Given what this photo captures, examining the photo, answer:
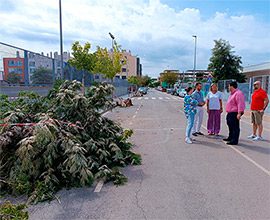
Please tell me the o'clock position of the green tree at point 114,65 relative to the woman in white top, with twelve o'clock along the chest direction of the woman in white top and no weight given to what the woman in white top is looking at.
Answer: The green tree is roughly at 5 o'clock from the woman in white top.

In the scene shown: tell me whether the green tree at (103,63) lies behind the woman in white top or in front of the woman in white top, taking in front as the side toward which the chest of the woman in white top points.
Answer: behind

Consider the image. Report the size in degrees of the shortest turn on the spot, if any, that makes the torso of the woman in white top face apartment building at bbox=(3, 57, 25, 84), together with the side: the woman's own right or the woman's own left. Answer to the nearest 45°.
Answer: approximately 90° to the woman's own right

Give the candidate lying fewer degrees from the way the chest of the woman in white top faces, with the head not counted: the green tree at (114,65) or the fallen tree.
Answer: the fallen tree

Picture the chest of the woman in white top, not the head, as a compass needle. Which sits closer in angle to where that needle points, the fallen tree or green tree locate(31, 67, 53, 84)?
the fallen tree

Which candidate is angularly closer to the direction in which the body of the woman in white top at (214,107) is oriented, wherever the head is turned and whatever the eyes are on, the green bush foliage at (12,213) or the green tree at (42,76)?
the green bush foliage

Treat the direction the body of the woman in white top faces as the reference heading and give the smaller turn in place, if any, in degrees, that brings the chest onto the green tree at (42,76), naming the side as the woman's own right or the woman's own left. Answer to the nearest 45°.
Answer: approximately 90° to the woman's own right

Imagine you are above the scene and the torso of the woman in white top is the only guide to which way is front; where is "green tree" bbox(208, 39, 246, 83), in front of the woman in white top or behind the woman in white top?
behind

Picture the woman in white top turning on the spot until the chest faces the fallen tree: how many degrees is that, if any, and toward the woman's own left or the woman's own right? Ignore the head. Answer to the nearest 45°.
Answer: approximately 45° to the woman's own right

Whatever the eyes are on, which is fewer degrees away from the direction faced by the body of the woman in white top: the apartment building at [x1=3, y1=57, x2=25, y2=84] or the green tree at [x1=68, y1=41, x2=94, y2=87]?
the apartment building

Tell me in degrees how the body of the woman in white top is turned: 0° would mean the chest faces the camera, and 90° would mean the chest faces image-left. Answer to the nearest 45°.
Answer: approximately 0°
